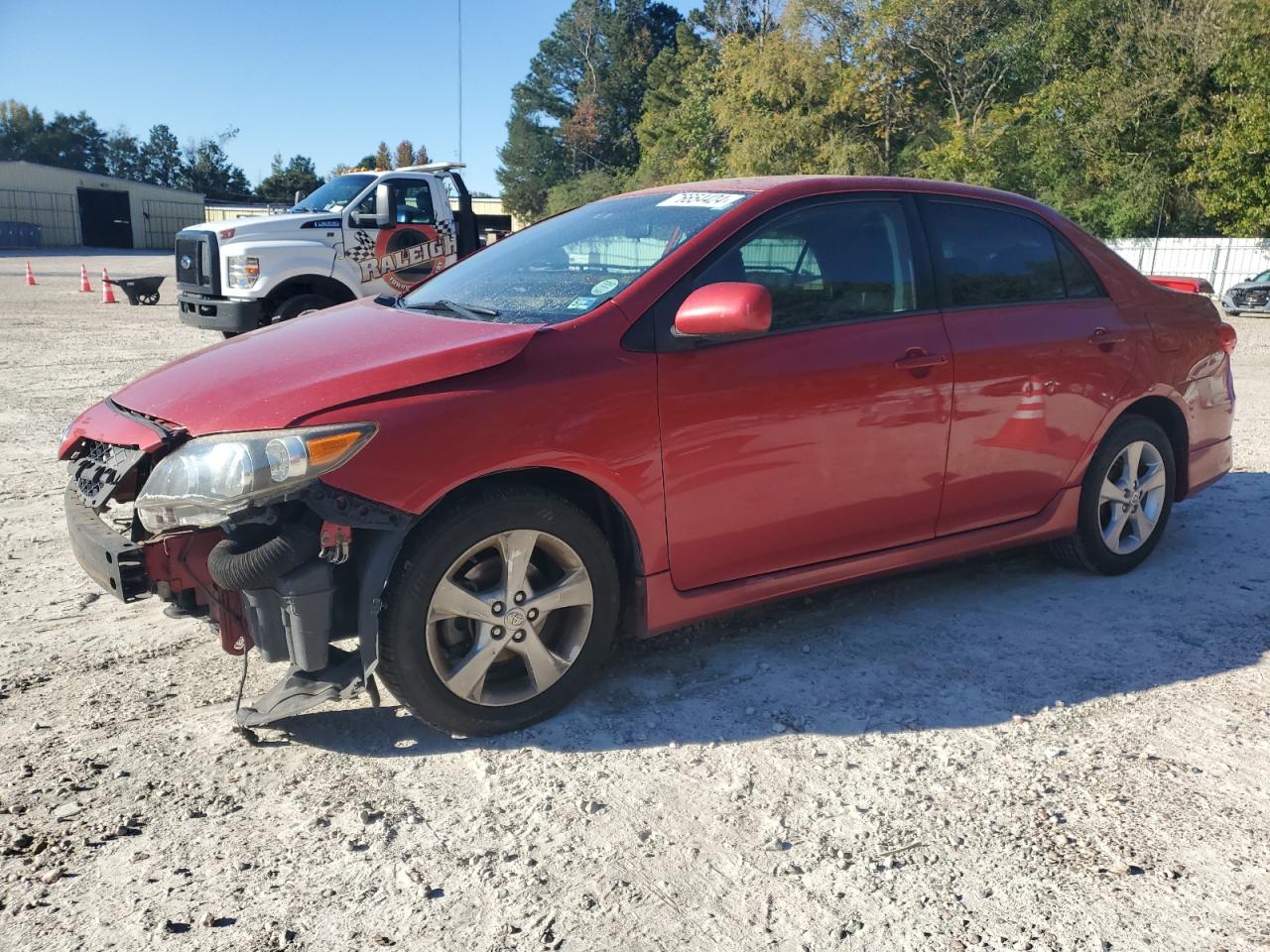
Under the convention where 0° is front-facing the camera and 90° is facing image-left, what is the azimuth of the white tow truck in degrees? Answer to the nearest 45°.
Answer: approximately 45°

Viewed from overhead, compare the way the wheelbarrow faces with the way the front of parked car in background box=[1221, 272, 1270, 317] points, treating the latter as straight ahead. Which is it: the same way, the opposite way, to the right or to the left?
the opposite way

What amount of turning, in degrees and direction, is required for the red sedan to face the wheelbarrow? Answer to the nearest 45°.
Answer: approximately 90° to its right

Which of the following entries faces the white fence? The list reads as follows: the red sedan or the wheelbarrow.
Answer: the wheelbarrow

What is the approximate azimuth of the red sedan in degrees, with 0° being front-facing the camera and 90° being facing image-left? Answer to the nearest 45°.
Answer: approximately 45°

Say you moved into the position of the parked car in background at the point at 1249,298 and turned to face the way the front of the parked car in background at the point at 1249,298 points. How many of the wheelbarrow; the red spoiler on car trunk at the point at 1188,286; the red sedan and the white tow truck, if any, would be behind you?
0

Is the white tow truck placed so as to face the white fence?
no

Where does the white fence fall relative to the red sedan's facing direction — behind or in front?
behind

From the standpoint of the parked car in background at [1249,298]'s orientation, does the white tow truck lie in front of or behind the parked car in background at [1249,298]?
in front

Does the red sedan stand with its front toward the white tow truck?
no

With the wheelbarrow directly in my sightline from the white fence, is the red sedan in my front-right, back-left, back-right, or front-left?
front-left

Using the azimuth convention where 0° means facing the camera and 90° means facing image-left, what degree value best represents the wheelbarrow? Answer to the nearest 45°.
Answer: approximately 270°

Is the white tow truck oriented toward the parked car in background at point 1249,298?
no

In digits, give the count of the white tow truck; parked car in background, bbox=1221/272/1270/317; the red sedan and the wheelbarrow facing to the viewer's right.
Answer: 1
